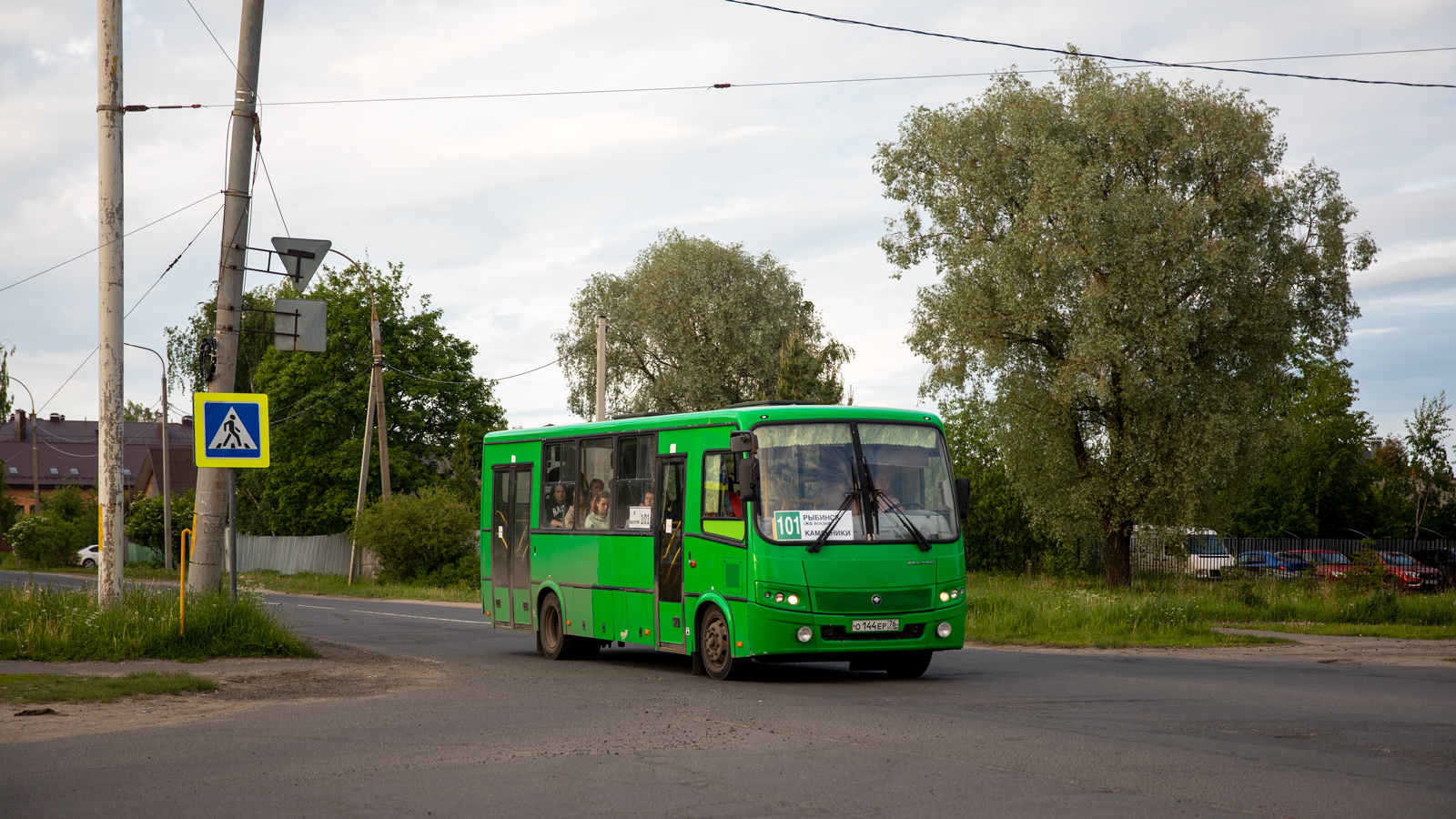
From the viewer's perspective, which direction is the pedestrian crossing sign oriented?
toward the camera

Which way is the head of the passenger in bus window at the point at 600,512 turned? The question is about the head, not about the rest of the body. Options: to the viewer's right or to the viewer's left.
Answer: to the viewer's right

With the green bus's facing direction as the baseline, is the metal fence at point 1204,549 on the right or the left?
on its left

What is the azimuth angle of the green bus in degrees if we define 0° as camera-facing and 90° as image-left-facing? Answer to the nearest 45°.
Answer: approximately 315°

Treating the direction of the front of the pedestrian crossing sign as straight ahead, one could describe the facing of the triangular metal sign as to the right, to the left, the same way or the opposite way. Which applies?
the opposite way

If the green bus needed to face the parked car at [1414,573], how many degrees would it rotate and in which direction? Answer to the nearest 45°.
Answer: approximately 90° to its left

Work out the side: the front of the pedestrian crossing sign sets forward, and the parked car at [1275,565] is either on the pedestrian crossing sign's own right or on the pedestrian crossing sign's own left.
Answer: on the pedestrian crossing sign's own left

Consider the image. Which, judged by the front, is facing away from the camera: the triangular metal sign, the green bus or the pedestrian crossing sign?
the triangular metal sign

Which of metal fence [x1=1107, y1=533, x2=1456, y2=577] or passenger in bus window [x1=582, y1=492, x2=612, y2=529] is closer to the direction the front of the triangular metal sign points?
the metal fence

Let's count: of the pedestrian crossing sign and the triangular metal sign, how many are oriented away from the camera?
1

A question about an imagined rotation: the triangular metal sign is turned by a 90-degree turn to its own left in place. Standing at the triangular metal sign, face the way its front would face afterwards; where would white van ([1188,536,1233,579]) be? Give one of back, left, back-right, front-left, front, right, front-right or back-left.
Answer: back-right

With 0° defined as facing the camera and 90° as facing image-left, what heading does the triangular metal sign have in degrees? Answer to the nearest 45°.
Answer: approximately 180°
